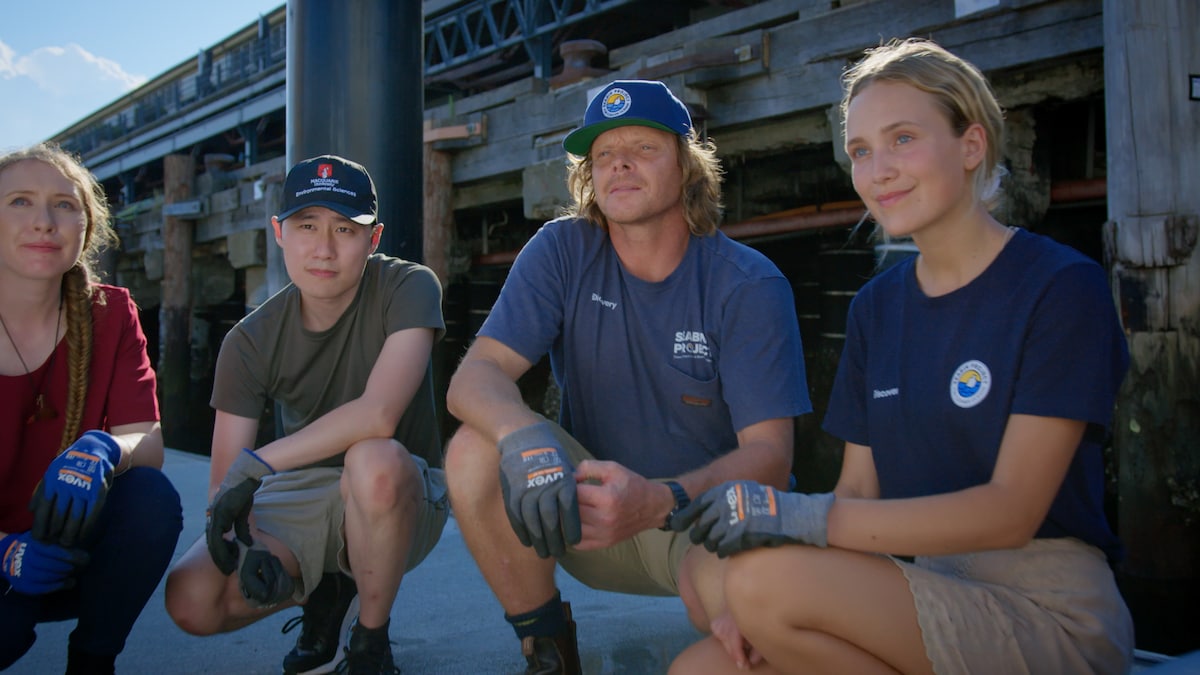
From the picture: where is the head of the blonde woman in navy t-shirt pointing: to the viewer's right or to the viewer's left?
to the viewer's left

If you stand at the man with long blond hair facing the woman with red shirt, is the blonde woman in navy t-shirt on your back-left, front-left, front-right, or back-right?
back-left

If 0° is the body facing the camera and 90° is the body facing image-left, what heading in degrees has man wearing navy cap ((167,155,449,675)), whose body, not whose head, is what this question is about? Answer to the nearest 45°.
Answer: approximately 0°

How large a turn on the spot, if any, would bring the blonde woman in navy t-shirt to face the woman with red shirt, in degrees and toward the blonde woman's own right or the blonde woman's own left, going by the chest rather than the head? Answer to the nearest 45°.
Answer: approximately 45° to the blonde woman's own right

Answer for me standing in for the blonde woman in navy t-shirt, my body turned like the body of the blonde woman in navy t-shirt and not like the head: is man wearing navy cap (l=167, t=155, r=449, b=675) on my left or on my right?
on my right

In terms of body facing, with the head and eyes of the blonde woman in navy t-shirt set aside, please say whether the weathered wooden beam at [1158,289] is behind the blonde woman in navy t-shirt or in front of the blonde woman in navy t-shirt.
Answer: behind

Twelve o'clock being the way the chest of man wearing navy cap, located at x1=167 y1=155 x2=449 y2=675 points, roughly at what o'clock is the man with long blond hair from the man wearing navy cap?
The man with long blond hair is roughly at 10 o'clock from the man wearing navy cap.

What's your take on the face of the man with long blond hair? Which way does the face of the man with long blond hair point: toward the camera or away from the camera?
toward the camera

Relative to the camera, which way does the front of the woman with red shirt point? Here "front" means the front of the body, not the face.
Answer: toward the camera

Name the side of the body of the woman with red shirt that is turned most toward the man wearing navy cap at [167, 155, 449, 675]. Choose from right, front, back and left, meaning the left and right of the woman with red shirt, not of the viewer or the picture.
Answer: left

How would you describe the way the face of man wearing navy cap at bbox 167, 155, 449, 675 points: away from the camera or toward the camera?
toward the camera

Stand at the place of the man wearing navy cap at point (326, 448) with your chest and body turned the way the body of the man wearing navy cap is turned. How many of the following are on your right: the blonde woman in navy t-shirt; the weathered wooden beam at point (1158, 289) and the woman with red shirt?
1

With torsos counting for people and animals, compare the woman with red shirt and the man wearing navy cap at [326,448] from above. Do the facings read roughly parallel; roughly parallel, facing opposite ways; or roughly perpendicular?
roughly parallel

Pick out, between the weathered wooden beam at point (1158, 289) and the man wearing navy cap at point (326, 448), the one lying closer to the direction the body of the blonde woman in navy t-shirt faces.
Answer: the man wearing navy cap

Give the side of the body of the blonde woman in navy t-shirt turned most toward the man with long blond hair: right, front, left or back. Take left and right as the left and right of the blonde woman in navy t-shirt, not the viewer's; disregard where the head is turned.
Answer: right
